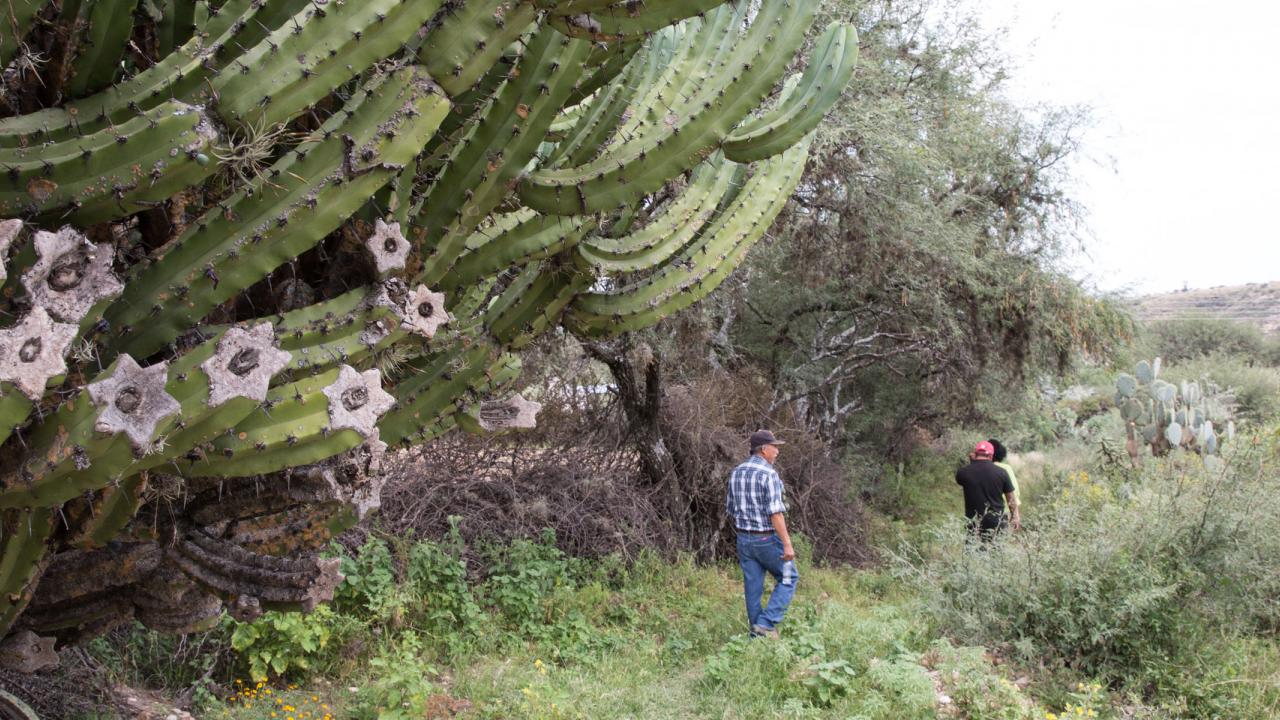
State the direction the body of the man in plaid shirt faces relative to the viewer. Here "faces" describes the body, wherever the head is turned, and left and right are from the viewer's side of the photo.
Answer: facing away from the viewer and to the right of the viewer

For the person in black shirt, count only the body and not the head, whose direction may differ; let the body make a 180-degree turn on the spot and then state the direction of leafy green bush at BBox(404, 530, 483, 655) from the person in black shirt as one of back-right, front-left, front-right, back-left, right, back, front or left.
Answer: front-right

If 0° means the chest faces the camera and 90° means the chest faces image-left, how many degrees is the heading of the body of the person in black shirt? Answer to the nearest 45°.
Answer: approximately 180°

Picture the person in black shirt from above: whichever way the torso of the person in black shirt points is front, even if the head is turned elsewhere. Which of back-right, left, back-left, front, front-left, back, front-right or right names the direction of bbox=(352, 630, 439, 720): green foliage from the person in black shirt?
back-left

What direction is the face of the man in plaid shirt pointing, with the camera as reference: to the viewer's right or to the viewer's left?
to the viewer's right

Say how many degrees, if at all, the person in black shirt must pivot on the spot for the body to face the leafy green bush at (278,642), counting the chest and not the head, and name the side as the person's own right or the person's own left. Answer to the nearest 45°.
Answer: approximately 135° to the person's own left

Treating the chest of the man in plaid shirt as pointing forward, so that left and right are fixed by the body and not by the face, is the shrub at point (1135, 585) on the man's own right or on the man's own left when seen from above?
on the man's own right

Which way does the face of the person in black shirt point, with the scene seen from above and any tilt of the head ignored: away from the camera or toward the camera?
away from the camera

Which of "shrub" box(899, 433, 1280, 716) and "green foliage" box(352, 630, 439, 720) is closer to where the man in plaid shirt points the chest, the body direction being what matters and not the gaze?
the shrub

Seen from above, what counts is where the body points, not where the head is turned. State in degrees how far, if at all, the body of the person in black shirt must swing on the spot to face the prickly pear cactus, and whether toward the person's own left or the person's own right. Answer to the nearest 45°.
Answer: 0° — they already face it

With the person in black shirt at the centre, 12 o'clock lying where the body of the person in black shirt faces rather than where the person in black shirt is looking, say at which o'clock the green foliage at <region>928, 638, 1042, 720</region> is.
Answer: The green foliage is roughly at 6 o'clock from the person in black shirt.

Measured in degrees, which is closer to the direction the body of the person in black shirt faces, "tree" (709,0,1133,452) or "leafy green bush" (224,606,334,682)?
the tree

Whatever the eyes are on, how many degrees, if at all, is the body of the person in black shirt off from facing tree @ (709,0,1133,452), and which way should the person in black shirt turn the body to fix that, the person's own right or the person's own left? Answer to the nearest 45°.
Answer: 0° — they already face it
